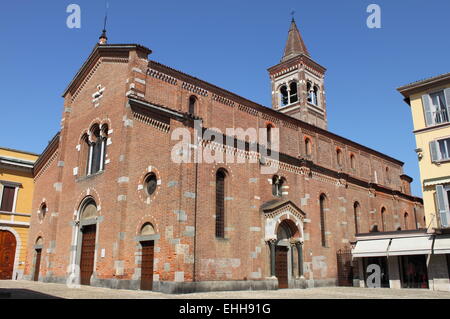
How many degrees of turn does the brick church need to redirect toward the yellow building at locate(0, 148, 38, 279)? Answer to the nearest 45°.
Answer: approximately 90° to its right

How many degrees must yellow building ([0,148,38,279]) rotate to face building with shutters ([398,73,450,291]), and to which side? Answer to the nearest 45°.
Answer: approximately 45° to its left

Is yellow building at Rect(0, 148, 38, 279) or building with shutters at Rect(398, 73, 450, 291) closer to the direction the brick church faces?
the yellow building

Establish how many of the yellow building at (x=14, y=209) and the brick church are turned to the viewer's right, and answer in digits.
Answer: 0

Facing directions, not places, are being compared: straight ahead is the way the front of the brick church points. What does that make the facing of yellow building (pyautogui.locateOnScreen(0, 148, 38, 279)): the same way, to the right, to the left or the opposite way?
to the left

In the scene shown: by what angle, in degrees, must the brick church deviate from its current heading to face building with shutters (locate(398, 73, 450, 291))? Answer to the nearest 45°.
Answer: approximately 135° to its left

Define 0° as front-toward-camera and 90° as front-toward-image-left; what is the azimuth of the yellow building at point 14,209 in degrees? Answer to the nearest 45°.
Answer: approximately 0°

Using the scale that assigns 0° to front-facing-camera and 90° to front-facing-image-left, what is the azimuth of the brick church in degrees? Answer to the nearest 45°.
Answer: approximately 45°
